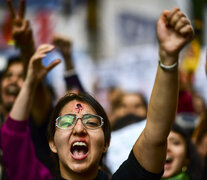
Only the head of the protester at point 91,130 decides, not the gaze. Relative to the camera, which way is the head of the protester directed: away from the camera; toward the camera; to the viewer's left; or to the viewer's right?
toward the camera

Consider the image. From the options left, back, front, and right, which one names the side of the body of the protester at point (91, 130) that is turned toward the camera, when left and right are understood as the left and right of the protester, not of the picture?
front
